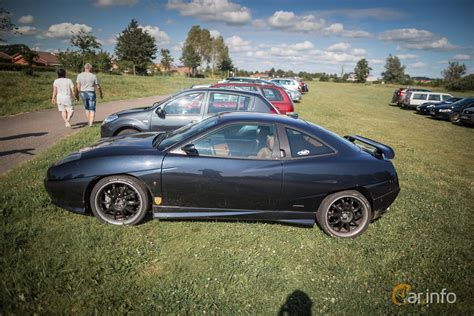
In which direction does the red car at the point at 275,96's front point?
to the viewer's left

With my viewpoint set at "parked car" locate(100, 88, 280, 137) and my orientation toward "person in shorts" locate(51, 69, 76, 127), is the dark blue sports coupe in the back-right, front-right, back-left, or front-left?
back-left

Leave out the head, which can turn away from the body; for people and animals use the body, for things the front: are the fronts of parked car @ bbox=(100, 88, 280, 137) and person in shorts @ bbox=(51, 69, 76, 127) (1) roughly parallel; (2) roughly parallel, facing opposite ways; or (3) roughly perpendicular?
roughly perpendicular

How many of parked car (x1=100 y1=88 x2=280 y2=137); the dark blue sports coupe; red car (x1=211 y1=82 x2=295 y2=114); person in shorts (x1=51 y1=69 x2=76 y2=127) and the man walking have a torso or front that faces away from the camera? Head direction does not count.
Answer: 2

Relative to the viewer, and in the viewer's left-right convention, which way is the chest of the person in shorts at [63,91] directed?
facing away from the viewer

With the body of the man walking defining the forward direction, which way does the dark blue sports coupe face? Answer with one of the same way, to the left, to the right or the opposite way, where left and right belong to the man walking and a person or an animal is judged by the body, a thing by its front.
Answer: to the left

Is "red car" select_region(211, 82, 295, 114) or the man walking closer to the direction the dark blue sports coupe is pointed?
the man walking

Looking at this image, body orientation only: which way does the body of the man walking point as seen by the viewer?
away from the camera

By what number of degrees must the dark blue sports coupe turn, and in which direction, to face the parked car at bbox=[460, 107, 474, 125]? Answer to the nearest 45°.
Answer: approximately 135° to its right

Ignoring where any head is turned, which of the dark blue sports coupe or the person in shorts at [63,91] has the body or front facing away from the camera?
the person in shorts

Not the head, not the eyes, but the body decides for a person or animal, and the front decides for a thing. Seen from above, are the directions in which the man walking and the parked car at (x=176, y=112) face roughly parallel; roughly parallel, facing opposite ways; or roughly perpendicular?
roughly perpendicular

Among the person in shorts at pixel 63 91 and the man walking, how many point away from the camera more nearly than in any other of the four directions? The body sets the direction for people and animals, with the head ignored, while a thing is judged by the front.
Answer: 2

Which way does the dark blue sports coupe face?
to the viewer's left

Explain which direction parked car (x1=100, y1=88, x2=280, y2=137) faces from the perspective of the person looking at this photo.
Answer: facing to the left of the viewer

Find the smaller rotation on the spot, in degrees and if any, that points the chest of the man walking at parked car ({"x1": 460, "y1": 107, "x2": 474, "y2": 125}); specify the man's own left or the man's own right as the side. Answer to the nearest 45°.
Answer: approximately 90° to the man's own right
